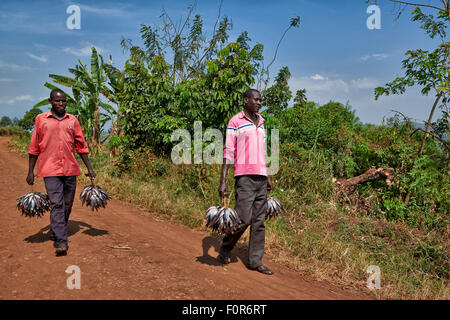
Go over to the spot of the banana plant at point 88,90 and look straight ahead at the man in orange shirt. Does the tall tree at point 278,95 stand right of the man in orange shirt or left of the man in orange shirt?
left

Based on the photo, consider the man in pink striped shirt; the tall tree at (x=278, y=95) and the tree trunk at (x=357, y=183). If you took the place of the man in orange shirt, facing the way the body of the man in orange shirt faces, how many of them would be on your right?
0

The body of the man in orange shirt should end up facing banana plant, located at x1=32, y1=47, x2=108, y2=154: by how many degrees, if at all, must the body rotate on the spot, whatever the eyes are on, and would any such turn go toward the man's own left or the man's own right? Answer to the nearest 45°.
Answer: approximately 180°

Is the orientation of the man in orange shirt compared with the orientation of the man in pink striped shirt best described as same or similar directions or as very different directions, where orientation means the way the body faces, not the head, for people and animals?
same or similar directions

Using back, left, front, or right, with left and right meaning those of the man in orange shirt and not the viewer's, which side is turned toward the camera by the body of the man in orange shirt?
front

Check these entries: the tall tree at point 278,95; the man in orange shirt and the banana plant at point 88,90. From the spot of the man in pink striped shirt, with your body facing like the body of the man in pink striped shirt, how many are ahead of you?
0

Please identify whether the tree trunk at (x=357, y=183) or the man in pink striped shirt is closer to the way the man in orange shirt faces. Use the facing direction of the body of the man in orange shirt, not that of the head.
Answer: the man in pink striped shirt

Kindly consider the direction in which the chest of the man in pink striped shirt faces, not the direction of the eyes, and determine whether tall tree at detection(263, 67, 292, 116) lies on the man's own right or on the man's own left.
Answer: on the man's own left

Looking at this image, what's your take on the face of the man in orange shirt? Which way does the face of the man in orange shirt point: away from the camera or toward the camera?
toward the camera

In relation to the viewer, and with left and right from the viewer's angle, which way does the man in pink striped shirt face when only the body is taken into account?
facing the viewer and to the right of the viewer

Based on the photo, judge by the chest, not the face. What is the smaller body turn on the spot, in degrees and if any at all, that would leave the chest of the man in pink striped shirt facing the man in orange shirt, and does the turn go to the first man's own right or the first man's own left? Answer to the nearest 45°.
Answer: approximately 135° to the first man's own right

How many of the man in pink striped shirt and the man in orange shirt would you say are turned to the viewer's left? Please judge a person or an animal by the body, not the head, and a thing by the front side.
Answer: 0

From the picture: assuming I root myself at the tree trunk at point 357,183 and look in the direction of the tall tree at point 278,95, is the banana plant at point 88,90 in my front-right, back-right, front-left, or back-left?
front-left
